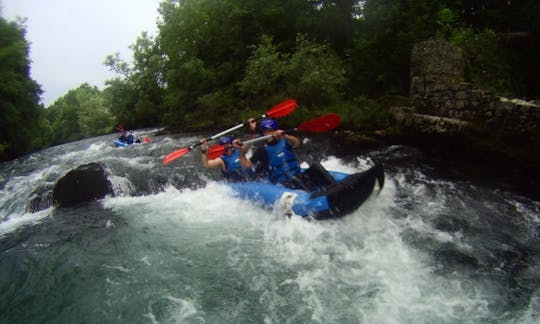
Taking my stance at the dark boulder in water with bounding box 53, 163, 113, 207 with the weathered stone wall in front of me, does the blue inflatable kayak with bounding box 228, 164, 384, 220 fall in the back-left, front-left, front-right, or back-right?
front-right

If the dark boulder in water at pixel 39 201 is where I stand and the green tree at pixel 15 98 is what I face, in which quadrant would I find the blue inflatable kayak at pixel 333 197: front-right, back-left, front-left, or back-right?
back-right

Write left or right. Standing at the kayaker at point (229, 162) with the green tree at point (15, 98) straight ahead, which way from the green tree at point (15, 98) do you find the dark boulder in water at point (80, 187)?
left

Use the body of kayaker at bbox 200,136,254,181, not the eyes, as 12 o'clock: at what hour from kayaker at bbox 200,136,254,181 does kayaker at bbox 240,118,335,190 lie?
kayaker at bbox 240,118,335,190 is roughly at 12 o'clock from kayaker at bbox 200,136,254,181.

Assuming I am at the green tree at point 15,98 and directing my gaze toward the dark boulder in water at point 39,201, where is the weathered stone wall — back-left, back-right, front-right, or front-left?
front-left

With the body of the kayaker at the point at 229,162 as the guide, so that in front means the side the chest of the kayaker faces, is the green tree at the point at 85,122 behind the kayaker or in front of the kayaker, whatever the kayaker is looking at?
behind

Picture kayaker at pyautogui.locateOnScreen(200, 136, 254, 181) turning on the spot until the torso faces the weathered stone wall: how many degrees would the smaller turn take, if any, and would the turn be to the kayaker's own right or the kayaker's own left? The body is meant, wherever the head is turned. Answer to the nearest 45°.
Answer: approximately 45° to the kayaker's own left

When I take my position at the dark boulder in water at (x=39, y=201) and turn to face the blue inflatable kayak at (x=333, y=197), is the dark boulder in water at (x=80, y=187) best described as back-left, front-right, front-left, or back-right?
front-left

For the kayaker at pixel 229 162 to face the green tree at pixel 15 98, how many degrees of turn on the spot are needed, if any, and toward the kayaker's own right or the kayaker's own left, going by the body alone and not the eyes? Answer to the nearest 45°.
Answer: approximately 180°

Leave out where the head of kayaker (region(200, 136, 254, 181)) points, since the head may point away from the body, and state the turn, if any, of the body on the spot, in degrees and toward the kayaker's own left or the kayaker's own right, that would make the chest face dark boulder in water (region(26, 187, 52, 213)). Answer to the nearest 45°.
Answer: approximately 135° to the kayaker's own right
